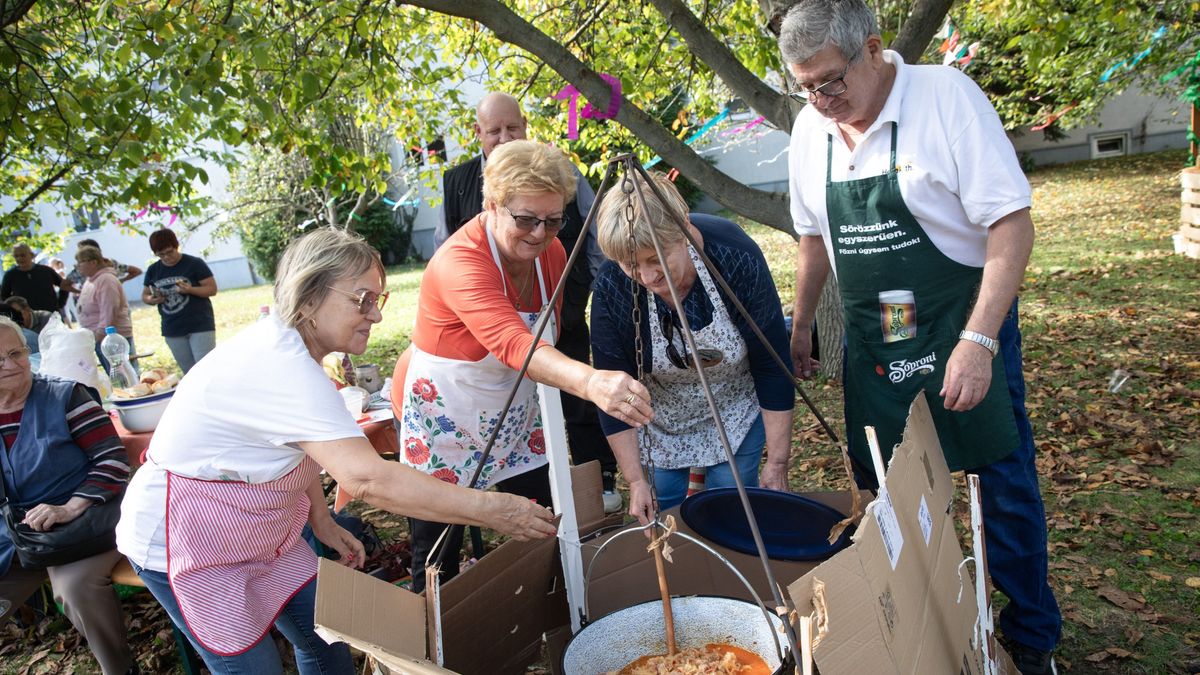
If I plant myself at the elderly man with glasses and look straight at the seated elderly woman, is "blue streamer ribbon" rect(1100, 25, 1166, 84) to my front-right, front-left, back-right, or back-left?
back-right

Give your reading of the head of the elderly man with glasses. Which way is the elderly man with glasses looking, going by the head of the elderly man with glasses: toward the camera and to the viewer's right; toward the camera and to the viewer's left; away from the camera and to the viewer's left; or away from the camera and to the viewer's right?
toward the camera and to the viewer's left

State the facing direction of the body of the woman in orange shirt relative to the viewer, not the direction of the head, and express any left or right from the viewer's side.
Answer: facing the viewer and to the right of the viewer

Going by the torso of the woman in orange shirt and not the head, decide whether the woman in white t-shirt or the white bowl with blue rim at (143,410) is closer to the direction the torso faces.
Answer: the woman in white t-shirt

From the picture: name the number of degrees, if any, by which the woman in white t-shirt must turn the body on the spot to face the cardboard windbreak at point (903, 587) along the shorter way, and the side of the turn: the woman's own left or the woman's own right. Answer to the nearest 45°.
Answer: approximately 45° to the woman's own right

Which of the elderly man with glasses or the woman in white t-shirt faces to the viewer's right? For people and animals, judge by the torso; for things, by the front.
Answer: the woman in white t-shirt

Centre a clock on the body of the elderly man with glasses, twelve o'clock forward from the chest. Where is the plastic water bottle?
The plastic water bottle is roughly at 2 o'clock from the elderly man with glasses.

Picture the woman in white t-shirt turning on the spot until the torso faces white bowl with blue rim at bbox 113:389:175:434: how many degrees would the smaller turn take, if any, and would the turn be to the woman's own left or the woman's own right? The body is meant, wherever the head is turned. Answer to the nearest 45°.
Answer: approximately 90° to the woman's own left

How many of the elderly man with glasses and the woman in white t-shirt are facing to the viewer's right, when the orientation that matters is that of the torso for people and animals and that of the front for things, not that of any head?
1

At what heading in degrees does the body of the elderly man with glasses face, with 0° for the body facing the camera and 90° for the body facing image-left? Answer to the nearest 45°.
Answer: approximately 45°

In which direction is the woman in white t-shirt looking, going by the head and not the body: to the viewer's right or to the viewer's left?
to the viewer's right

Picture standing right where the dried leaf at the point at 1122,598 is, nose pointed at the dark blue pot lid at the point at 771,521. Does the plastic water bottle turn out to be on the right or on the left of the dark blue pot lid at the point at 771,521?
right

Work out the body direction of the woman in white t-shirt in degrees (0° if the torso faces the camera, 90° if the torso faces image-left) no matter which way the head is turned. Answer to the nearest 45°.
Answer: approximately 270°
